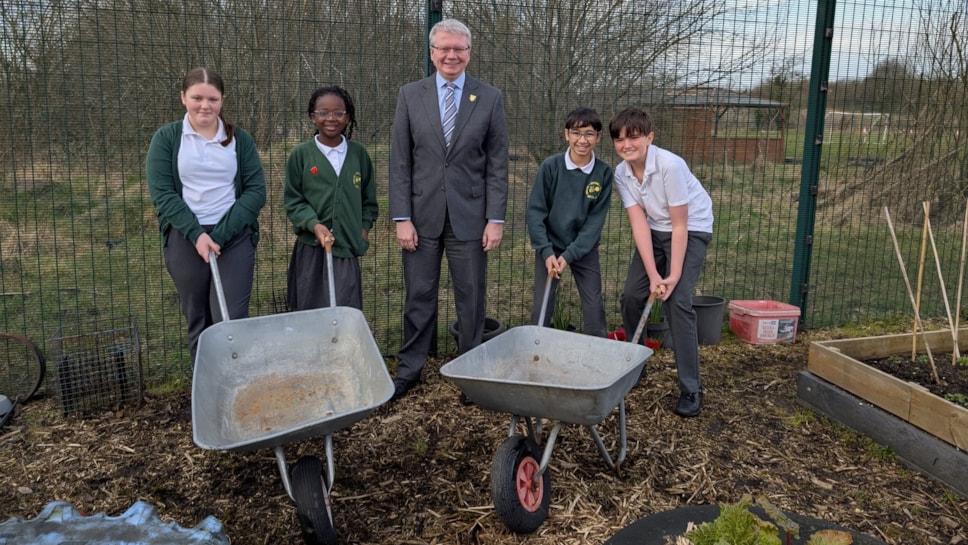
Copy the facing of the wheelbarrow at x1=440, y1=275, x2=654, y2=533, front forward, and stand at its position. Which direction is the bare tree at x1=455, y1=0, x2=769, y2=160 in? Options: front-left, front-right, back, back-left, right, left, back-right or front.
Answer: back-right

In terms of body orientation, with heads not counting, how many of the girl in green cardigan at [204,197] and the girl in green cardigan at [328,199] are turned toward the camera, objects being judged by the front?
2

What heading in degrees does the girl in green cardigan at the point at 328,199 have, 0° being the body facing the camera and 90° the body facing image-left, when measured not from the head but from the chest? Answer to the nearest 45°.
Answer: approximately 0°

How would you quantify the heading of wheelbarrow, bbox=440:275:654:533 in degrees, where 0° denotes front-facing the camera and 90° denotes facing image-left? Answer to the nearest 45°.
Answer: approximately 45°

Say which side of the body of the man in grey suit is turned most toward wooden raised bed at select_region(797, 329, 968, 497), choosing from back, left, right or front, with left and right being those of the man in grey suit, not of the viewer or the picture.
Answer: left

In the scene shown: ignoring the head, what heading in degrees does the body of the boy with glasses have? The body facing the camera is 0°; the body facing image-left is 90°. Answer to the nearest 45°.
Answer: approximately 0°

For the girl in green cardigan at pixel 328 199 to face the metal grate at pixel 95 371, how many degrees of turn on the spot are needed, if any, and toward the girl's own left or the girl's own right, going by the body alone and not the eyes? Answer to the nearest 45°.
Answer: approximately 90° to the girl's own right
